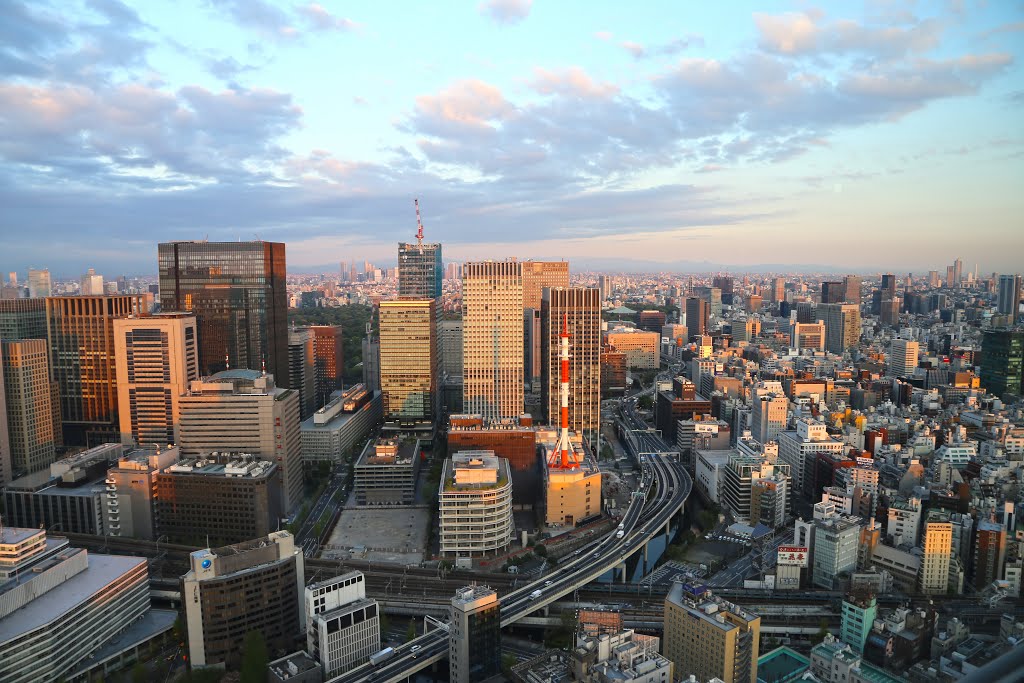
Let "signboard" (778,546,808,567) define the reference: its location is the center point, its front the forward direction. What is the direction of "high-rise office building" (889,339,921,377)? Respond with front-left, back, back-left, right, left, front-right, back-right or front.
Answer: back

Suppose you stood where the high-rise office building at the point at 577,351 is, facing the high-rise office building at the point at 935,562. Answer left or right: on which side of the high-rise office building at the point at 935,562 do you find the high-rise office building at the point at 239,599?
right

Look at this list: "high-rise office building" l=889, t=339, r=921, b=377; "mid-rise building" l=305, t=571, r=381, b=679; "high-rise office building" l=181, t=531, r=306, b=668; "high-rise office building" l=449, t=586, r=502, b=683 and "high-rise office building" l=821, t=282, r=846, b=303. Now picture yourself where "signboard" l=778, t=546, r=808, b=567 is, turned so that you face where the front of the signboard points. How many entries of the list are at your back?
2

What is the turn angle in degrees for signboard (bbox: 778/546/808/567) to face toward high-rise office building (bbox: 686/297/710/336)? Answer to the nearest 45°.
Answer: approximately 180°

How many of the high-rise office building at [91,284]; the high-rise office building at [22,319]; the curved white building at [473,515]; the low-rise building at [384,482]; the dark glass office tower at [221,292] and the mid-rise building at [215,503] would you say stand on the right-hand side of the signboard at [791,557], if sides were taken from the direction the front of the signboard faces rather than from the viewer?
6

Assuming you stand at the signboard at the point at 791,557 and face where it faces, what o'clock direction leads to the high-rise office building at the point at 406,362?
The high-rise office building is roughly at 4 o'clock from the signboard.

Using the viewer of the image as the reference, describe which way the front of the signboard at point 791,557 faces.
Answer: facing the viewer

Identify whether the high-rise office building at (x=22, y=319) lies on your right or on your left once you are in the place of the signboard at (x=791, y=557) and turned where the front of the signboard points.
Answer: on your right

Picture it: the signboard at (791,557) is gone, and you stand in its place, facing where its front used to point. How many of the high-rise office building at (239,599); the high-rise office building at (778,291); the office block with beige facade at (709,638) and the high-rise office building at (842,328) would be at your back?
2

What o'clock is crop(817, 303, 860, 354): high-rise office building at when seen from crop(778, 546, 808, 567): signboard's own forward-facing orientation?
The high-rise office building is roughly at 6 o'clock from the signboard.

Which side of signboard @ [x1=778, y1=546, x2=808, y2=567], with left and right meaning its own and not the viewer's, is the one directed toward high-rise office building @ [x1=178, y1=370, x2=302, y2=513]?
right

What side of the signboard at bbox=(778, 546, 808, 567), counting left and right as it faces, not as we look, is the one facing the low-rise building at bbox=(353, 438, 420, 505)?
right

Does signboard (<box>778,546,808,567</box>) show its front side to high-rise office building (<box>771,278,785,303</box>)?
no

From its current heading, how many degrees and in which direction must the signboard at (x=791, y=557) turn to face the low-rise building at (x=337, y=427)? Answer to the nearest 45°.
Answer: approximately 90° to its right

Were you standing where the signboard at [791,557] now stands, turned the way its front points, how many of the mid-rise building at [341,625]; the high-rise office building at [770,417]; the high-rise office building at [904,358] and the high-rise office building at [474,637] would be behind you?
2

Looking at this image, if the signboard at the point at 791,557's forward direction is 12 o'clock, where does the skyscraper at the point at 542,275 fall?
The skyscraper is roughly at 5 o'clock from the signboard.

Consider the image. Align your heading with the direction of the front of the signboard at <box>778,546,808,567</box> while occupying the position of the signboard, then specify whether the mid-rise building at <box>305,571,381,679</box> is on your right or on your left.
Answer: on your right

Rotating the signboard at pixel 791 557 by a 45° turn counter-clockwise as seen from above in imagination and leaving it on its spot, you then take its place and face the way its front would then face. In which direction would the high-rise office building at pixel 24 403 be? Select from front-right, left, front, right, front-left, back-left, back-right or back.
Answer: back-right
